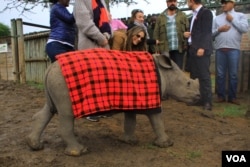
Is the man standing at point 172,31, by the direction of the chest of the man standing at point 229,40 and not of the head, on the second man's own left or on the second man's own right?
on the second man's own right

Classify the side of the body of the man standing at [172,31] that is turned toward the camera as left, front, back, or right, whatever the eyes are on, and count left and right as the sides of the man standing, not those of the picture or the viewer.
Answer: front

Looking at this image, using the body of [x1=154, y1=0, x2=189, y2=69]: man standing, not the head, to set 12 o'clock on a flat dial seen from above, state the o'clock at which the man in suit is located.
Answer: The man in suit is roughly at 10 o'clock from the man standing.

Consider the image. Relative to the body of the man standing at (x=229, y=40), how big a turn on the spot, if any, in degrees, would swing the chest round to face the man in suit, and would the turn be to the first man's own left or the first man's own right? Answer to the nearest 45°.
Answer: approximately 45° to the first man's own right

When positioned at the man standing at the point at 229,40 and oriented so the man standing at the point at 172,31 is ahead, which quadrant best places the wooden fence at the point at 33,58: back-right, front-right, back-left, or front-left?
front-right

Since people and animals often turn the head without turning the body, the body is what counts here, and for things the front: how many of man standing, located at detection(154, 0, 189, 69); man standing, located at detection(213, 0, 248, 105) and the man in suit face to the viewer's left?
1

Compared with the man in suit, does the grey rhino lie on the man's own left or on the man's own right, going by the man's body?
on the man's own left

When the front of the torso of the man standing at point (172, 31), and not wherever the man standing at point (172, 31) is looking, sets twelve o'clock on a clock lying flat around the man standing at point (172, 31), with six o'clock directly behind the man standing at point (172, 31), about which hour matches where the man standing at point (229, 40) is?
the man standing at point (229, 40) is roughly at 8 o'clock from the man standing at point (172, 31).

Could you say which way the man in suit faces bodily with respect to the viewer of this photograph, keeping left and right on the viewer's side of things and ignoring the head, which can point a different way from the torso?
facing to the left of the viewer
